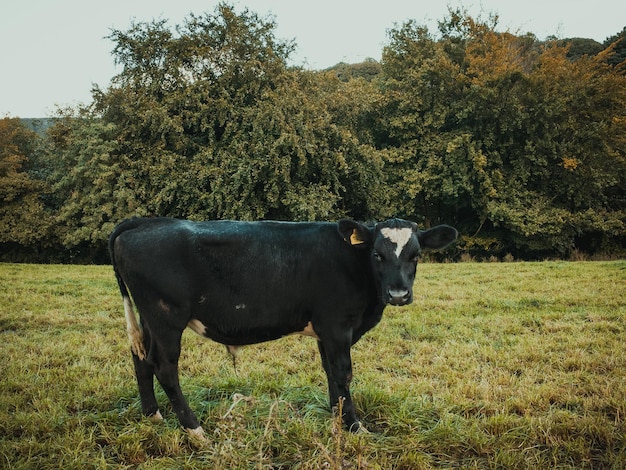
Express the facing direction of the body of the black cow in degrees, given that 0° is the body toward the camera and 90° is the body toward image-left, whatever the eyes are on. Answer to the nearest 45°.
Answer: approximately 270°

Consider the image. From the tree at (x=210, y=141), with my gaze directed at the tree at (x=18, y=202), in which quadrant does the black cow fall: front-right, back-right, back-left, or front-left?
back-left

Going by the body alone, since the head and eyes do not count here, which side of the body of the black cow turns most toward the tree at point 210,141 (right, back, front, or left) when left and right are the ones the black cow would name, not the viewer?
left

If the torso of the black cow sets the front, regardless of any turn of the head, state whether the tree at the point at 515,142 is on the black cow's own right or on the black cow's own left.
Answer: on the black cow's own left
